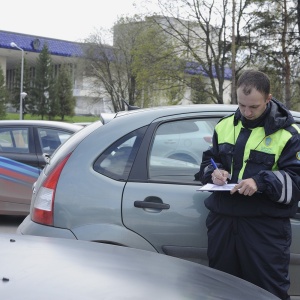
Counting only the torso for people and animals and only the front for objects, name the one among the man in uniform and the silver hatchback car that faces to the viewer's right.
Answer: the silver hatchback car

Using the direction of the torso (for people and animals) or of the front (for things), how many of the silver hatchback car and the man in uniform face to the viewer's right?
1

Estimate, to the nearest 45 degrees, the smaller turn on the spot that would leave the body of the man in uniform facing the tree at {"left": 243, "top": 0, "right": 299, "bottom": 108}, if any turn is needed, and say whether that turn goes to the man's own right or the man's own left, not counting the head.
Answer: approximately 135° to the man's own right

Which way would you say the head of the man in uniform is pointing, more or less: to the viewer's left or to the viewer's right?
to the viewer's left

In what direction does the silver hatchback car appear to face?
to the viewer's right

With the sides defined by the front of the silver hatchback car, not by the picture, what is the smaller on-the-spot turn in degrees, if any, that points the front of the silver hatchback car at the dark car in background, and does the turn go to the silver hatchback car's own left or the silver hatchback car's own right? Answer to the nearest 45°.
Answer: approximately 135° to the silver hatchback car's own left
